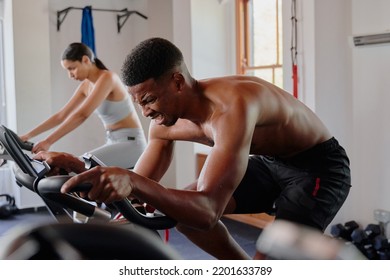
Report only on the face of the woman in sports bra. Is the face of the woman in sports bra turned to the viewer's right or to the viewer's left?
to the viewer's left

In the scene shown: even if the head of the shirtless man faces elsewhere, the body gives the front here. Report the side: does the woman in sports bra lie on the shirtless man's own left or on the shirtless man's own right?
on the shirtless man's own right

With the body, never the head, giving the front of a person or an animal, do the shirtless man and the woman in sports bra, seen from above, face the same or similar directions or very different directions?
same or similar directions

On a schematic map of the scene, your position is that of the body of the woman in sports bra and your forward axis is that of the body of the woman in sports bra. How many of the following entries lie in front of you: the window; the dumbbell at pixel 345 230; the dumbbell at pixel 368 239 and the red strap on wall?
0

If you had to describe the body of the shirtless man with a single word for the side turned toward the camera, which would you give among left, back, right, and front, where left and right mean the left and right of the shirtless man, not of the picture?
left

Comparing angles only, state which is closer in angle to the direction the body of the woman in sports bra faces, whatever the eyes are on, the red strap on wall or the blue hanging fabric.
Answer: the blue hanging fabric

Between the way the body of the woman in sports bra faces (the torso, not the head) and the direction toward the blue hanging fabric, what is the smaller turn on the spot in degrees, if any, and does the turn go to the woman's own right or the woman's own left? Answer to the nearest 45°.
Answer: approximately 90° to the woman's own right

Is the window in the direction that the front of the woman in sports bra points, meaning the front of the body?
no

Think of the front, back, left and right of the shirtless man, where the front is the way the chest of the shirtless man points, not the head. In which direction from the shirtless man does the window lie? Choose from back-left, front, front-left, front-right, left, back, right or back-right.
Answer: right

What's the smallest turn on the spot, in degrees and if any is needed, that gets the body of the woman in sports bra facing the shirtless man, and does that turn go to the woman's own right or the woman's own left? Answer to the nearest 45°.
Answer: approximately 90° to the woman's own left

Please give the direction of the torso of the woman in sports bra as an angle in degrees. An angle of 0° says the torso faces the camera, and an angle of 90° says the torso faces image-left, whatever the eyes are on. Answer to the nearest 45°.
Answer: approximately 90°

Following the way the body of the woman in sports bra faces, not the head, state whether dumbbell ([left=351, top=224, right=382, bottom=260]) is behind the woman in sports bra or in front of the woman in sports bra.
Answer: behind

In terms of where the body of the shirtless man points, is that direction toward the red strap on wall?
no

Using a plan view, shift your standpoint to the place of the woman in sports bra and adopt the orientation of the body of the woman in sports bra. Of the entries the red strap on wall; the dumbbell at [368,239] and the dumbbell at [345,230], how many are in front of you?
0

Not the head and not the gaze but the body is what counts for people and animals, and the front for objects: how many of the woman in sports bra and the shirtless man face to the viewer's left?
2
